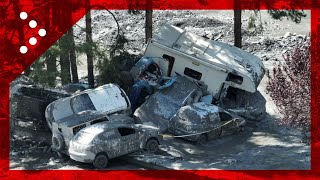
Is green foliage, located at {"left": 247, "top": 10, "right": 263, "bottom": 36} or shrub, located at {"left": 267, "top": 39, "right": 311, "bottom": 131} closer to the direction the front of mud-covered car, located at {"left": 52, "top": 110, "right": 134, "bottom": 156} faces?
the green foliage

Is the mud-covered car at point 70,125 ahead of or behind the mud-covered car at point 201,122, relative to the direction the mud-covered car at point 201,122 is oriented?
behind

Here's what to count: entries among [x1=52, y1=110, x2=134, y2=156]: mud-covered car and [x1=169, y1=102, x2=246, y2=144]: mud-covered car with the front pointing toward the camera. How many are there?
0

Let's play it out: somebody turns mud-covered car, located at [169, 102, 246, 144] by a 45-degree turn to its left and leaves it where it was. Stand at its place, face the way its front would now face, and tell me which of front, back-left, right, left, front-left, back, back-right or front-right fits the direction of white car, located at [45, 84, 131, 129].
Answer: left
